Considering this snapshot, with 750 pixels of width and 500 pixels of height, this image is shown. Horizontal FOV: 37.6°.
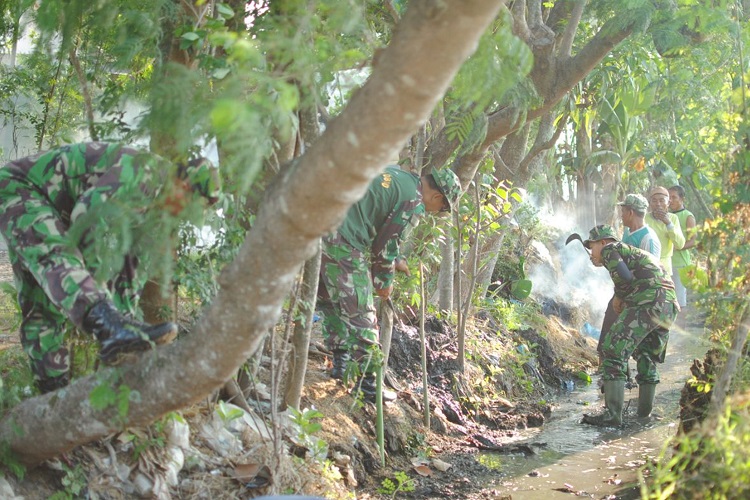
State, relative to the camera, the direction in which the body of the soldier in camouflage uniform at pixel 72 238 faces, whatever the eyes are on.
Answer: to the viewer's right

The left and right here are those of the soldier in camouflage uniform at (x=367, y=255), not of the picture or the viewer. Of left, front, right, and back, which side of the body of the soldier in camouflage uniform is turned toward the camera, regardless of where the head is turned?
right

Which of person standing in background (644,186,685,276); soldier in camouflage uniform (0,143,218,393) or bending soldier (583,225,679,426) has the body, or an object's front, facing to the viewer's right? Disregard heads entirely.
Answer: the soldier in camouflage uniform

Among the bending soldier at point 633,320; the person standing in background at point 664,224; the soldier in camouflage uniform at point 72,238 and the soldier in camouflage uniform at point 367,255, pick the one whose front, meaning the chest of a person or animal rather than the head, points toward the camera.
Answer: the person standing in background

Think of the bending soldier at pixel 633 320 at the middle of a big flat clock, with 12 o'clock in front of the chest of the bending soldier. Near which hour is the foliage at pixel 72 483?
The foliage is roughly at 10 o'clock from the bending soldier.

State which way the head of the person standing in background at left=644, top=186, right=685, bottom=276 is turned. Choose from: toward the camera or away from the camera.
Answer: toward the camera

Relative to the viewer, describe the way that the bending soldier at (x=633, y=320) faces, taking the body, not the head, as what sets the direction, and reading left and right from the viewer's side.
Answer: facing to the left of the viewer

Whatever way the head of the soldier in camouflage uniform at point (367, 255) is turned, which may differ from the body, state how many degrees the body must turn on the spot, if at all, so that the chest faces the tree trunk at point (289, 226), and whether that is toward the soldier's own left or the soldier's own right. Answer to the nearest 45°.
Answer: approximately 90° to the soldier's own right

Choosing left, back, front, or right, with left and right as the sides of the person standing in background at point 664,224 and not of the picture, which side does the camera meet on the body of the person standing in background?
front

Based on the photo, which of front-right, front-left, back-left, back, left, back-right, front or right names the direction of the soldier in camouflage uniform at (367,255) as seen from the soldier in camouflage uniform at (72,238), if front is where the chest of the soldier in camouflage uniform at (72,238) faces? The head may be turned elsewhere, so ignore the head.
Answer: front-left

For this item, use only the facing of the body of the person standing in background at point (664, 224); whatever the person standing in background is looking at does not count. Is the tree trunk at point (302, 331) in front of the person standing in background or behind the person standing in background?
in front

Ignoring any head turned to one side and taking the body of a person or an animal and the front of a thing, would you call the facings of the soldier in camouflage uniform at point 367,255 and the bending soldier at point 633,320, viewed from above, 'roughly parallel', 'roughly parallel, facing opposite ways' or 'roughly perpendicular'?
roughly parallel, facing opposite ways

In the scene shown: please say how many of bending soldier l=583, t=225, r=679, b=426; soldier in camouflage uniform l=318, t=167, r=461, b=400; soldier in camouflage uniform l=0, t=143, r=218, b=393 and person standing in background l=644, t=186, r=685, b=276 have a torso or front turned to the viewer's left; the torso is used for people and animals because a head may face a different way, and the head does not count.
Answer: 1

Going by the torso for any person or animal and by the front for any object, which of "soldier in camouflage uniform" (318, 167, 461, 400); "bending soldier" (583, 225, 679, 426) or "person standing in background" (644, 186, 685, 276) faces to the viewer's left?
the bending soldier

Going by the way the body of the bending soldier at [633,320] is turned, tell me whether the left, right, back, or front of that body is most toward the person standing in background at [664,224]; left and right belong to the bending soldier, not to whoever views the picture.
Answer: right
